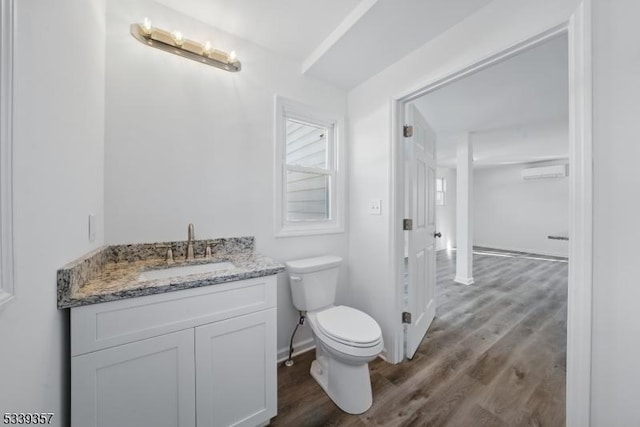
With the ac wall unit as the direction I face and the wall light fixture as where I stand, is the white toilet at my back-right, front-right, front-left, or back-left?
front-right

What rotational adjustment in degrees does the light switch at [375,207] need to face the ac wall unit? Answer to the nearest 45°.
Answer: approximately 180°

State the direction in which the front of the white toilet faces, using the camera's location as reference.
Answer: facing the viewer and to the right of the viewer

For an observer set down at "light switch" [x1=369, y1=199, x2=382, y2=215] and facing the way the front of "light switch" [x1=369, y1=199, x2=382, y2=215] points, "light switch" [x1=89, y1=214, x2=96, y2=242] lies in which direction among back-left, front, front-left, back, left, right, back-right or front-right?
front

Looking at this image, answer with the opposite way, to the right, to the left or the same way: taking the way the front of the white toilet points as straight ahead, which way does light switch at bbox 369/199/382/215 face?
to the right

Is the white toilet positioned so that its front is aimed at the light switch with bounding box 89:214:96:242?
no

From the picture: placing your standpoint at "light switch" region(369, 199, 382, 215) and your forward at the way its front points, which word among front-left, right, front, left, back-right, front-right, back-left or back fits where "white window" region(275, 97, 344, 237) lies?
front-right

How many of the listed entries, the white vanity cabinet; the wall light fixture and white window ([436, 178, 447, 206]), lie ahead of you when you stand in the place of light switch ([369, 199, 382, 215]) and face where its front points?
2

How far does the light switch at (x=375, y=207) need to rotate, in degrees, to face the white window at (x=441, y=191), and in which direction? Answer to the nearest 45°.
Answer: approximately 135° to its right

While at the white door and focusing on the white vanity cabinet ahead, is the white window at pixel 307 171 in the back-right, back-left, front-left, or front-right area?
front-right

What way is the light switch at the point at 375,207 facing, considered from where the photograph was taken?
facing the viewer and to the left of the viewer

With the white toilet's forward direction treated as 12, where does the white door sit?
The white door is roughly at 9 o'clock from the white toilet.

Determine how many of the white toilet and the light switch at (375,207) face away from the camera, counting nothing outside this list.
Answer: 0

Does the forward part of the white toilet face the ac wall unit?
no
